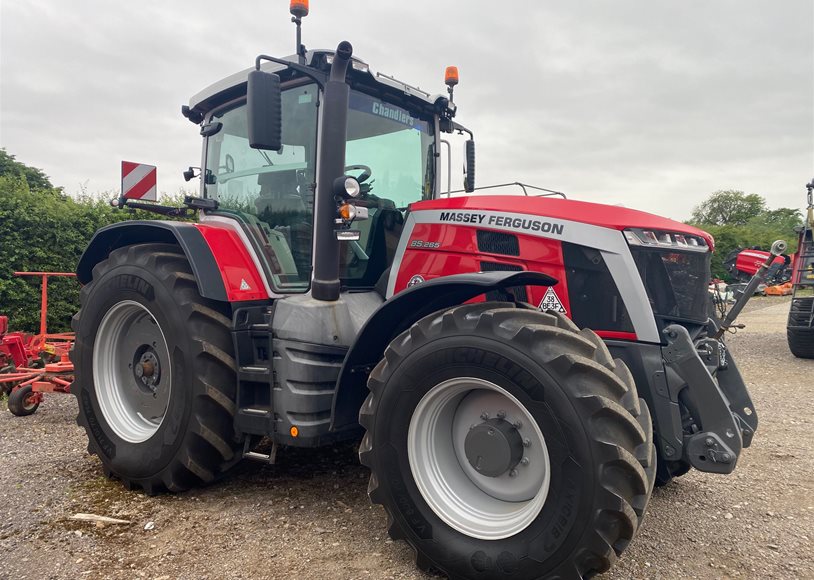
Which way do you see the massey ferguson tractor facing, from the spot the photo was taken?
facing the viewer and to the right of the viewer

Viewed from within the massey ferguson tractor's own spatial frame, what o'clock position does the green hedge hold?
The green hedge is roughly at 6 o'clock from the massey ferguson tractor.

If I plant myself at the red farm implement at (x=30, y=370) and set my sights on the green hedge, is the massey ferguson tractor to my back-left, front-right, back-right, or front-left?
back-right

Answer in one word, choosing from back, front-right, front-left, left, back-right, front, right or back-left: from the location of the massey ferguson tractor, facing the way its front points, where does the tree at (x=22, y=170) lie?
back

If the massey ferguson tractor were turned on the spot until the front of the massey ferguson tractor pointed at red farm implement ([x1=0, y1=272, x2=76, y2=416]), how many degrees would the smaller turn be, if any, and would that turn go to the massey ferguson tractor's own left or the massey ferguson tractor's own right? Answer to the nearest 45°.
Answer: approximately 180°
